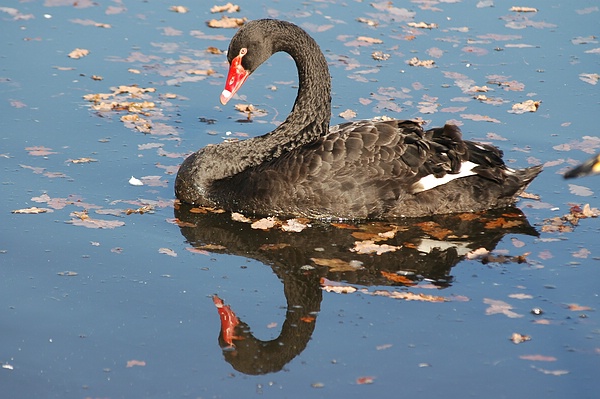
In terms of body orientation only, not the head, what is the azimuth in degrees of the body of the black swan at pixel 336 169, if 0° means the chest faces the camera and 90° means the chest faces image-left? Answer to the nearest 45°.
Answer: approximately 90°

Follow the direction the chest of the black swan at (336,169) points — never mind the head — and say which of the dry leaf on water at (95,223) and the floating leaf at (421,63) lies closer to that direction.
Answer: the dry leaf on water

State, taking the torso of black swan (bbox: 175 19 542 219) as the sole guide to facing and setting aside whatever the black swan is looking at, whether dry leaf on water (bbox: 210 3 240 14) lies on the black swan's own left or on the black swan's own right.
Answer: on the black swan's own right

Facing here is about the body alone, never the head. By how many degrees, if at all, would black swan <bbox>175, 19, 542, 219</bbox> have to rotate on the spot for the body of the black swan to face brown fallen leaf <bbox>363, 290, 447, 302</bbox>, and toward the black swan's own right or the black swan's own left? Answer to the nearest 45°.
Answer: approximately 90° to the black swan's own left

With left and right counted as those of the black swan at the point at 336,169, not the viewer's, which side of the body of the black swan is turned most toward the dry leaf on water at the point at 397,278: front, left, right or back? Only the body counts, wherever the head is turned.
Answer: left

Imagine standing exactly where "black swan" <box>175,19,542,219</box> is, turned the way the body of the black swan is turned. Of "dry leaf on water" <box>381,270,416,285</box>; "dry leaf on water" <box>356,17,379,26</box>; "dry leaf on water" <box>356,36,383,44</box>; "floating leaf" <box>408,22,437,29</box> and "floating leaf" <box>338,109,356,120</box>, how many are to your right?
4

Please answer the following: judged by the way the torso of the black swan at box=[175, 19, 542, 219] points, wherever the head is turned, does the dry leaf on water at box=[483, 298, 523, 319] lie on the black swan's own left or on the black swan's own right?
on the black swan's own left

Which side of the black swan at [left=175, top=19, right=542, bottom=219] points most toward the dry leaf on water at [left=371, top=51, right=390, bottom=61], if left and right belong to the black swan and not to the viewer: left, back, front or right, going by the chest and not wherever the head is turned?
right

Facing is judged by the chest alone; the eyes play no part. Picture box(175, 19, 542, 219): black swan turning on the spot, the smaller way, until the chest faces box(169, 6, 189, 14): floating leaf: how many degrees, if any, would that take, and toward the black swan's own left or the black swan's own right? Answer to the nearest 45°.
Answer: approximately 45° to the black swan's own right

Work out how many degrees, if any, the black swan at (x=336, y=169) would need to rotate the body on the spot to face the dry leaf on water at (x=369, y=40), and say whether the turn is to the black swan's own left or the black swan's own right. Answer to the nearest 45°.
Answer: approximately 90° to the black swan's own right

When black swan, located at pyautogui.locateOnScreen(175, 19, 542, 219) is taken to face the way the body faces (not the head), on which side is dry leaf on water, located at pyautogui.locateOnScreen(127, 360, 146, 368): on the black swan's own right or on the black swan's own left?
on the black swan's own left

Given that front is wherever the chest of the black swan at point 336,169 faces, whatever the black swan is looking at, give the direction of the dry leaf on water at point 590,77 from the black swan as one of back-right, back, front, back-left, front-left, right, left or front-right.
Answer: back-right

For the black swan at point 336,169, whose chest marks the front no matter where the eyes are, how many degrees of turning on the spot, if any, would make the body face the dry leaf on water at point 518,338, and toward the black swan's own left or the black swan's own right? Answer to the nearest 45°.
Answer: approximately 135° to the black swan's own left
